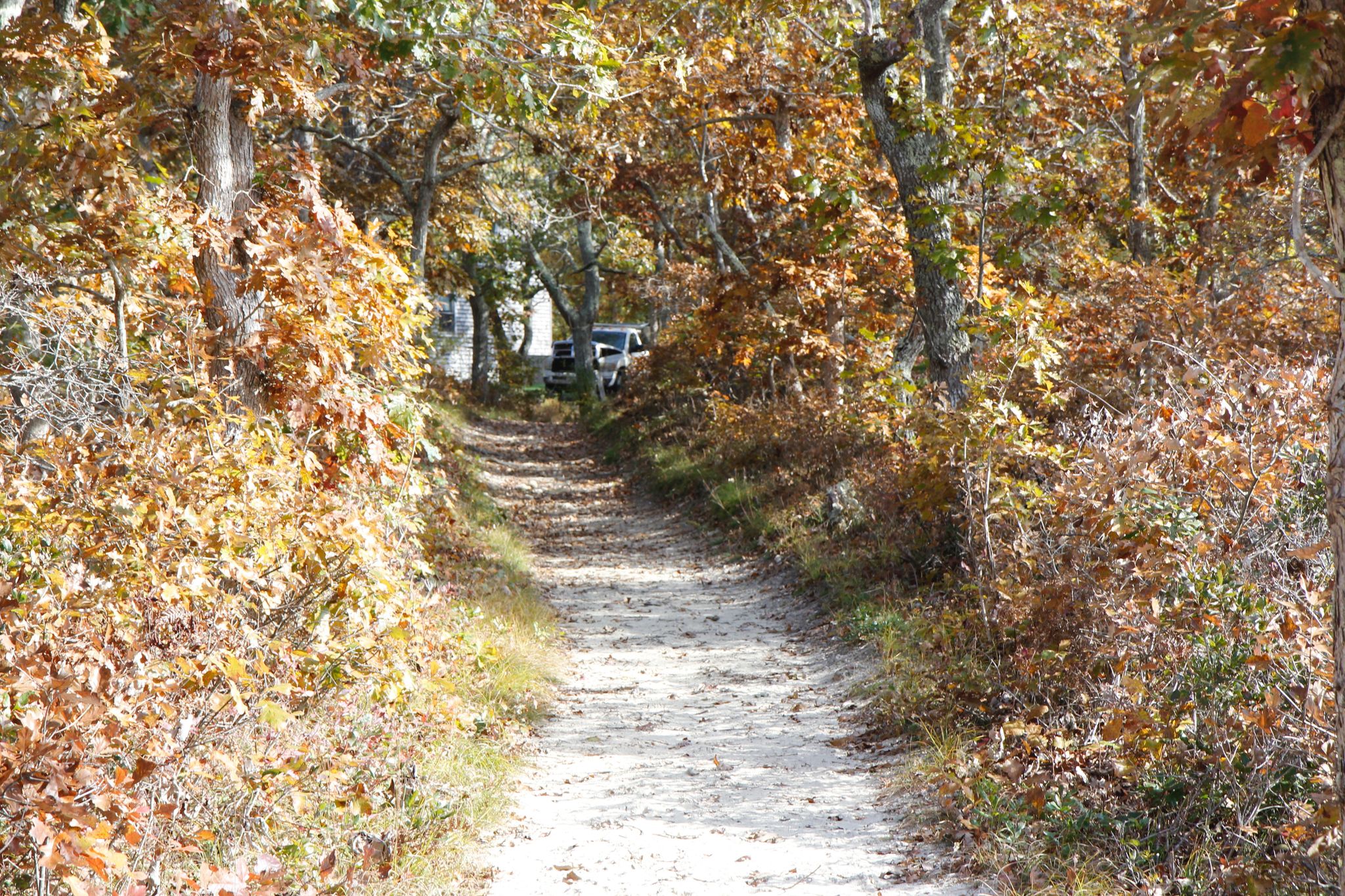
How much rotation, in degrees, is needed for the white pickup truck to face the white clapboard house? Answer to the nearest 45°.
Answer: approximately 90° to its right

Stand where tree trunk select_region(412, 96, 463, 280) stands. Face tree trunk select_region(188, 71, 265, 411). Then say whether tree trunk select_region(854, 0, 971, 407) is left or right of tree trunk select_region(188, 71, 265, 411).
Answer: left

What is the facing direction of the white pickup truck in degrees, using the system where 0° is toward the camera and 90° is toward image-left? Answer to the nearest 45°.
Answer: approximately 45°
